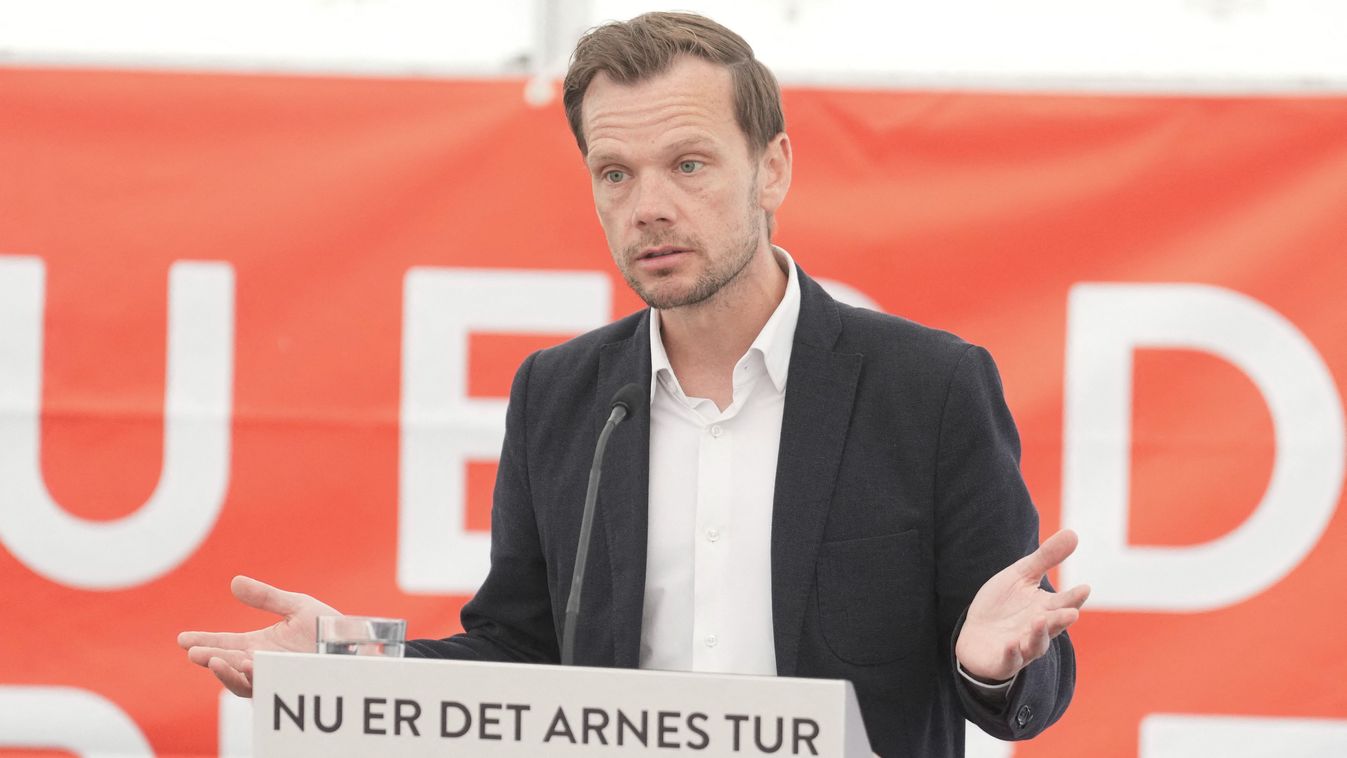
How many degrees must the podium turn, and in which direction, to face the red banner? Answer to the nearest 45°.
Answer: approximately 180°

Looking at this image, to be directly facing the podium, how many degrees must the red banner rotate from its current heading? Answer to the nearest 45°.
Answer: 0° — it already faces it

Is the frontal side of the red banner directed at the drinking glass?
yes

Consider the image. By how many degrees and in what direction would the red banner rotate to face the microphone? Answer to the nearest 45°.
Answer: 0° — it already faces it

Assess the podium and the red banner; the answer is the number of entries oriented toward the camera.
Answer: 2

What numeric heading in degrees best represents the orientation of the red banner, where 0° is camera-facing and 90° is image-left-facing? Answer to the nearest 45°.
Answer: approximately 0°
